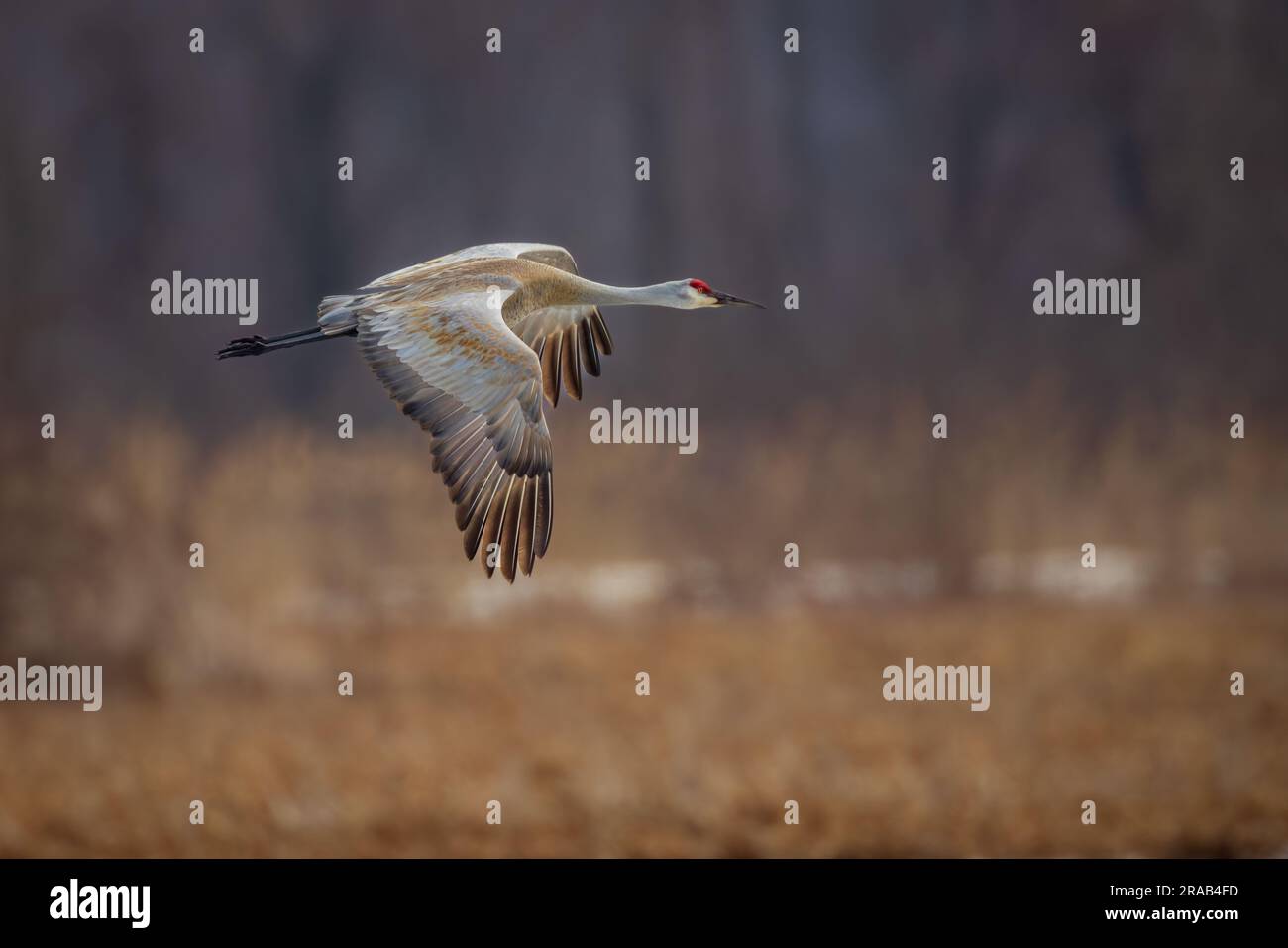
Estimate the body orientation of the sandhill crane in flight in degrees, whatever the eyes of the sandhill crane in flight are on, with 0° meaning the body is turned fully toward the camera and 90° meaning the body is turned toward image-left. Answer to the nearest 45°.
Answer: approximately 270°
